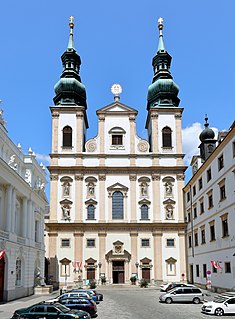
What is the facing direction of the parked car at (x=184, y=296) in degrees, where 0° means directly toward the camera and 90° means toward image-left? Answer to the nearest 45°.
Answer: approximately 90°

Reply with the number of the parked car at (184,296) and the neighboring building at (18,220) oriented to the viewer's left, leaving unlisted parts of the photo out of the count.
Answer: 1

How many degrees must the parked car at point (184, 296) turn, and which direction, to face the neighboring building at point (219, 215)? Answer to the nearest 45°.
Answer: approximately 135° to its right

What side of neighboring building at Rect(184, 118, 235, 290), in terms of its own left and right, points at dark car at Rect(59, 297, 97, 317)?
front

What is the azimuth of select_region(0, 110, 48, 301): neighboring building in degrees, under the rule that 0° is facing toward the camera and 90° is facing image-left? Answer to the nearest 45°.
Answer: approximately 315°

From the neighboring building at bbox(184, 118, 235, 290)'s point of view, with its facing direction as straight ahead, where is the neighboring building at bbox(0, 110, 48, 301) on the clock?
the neighboring building at bbox(0, 110, 48, 301) is roughly at 1 o'clock from the neighboring building at bbox(184, 118, 235, 290).

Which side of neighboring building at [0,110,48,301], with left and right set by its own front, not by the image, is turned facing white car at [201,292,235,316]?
front

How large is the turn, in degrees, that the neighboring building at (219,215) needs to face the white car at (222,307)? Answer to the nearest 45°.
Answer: approximately 45° to its left

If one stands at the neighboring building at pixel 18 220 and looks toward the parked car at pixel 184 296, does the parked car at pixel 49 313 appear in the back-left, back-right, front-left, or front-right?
front-right

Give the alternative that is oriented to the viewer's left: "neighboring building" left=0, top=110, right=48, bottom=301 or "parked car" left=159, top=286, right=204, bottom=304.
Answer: the parked car

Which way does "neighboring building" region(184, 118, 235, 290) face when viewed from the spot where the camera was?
facing the viewer and to the left of the viewer

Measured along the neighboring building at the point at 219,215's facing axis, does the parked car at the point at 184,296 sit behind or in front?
in front

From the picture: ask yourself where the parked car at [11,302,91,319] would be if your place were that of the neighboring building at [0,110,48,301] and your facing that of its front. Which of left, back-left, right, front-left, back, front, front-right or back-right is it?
front-right

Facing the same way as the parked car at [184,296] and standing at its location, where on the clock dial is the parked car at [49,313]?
the parked car at [49,313] is roughly at 10 o'clock from the parked car at [184,296].
